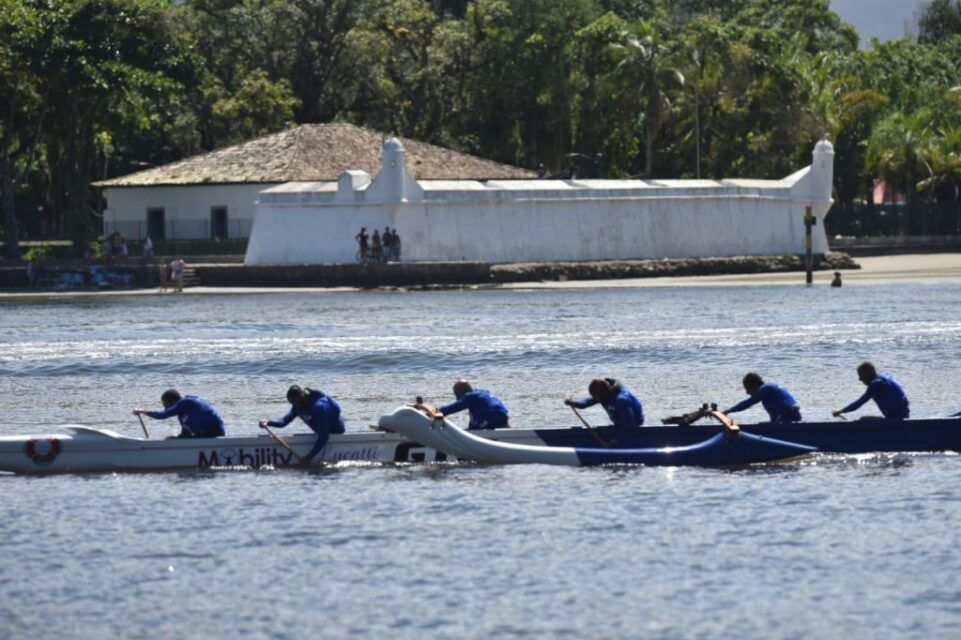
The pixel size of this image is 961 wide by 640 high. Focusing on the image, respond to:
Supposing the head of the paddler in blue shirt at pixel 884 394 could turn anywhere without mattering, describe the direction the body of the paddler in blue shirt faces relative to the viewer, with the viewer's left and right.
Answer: facing to the left of the viewer

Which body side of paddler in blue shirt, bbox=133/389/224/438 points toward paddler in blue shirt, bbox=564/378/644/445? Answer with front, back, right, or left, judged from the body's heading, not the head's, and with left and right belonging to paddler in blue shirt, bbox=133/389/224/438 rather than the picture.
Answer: back

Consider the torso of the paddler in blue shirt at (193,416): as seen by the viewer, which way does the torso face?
to the viewer's left

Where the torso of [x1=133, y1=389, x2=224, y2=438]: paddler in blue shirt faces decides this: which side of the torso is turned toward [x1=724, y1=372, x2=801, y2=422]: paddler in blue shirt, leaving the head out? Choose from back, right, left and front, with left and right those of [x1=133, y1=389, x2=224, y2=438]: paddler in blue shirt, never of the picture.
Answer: back

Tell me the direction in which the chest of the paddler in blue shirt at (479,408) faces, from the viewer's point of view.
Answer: to the viewer's left

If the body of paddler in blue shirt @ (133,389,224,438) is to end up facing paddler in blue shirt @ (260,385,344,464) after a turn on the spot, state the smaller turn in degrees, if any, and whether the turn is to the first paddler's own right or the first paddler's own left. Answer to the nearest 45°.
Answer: approximately 180°

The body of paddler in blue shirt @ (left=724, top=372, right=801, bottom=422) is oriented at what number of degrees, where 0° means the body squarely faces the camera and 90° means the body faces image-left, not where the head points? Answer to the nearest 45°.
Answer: approximately 90°

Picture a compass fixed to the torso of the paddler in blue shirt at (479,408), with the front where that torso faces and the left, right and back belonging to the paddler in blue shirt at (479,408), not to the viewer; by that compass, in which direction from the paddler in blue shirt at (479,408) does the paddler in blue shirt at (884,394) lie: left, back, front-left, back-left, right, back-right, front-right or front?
back

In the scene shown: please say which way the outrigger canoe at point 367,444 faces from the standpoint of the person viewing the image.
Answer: facing to the left of the viewer

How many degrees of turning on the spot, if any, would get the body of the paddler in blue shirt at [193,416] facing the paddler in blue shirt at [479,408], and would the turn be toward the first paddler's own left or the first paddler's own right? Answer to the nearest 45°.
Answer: approximately 180°
